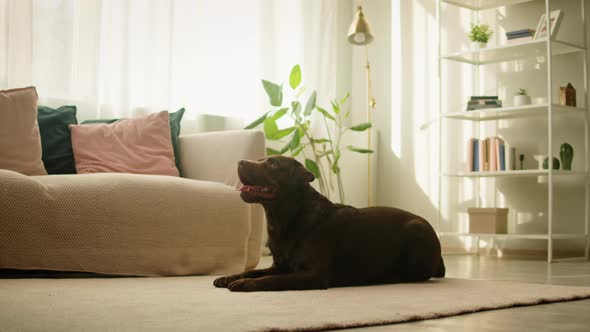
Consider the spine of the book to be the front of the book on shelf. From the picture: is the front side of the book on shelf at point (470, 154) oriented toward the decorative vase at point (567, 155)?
no

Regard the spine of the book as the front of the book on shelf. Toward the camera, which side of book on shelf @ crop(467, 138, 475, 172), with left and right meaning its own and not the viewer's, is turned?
front

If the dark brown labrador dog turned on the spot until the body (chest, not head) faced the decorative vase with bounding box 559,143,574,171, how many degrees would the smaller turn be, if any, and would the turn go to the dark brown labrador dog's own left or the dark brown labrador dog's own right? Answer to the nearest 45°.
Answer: approximately 135° to the dark brown labrador dog's own right

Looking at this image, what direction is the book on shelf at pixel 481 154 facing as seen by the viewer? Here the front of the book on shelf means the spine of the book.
toward the camera

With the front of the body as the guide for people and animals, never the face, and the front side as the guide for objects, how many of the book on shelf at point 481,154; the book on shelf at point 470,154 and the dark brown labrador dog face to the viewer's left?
1

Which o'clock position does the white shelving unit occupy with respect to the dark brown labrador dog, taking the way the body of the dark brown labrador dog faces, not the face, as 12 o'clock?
The white shelving unit is roughly at 4 o'clock from the dark brown labrador dog.

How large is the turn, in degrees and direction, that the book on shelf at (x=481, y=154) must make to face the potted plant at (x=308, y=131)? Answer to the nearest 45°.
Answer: approximately 90° to its right

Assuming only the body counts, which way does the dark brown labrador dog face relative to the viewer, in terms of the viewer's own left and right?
facing to the left of the viewer

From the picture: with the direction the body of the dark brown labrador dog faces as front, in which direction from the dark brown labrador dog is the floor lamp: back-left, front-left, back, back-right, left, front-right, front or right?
right

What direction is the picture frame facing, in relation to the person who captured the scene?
facing the viewer and to the left of the viewer

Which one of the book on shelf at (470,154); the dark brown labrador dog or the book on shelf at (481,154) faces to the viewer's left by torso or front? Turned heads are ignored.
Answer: the dark brown labrador dog

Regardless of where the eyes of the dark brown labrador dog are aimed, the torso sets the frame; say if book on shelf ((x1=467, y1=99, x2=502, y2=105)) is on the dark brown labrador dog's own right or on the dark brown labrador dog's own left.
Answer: on the dark brown labrador dog's own right
